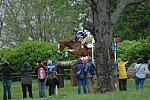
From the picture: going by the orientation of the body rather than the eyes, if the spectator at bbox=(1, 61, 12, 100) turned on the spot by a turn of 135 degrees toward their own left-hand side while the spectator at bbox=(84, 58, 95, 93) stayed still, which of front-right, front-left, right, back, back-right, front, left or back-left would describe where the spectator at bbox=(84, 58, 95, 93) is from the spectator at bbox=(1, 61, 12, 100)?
back-left

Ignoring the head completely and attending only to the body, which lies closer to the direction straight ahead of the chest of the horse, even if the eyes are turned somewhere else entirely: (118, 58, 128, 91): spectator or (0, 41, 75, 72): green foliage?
the green foliage

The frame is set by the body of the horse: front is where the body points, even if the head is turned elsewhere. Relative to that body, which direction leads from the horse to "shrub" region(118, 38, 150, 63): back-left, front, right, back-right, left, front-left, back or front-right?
back-right

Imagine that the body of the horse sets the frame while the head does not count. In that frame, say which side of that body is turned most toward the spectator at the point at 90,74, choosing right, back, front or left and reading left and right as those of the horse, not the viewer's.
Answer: left

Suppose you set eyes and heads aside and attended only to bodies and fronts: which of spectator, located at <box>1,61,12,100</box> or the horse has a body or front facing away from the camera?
the spectator

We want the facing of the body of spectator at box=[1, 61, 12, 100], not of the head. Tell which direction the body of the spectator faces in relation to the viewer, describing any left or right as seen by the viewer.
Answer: facing away from the viewer

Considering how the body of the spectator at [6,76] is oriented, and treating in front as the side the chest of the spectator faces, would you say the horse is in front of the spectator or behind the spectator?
in front

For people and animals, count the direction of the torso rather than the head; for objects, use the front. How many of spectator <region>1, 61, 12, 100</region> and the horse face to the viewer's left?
1

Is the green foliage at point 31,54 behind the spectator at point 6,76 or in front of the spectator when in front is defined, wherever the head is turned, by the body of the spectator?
in front

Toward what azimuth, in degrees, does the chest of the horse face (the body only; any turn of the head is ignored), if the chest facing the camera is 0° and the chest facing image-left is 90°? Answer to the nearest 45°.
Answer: approximately 90°

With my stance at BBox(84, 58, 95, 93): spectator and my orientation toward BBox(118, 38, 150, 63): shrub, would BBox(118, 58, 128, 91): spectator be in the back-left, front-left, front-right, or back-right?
front-right

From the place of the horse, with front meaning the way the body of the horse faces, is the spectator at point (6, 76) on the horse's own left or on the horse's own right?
on the horse's own left

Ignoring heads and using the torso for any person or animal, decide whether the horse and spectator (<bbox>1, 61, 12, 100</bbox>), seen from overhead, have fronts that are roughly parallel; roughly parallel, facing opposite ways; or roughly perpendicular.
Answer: roughly perpendicular

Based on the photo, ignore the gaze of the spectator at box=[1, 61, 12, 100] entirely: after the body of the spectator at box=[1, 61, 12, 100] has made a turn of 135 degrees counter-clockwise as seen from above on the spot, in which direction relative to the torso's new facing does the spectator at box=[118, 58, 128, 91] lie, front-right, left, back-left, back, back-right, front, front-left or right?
back-left
